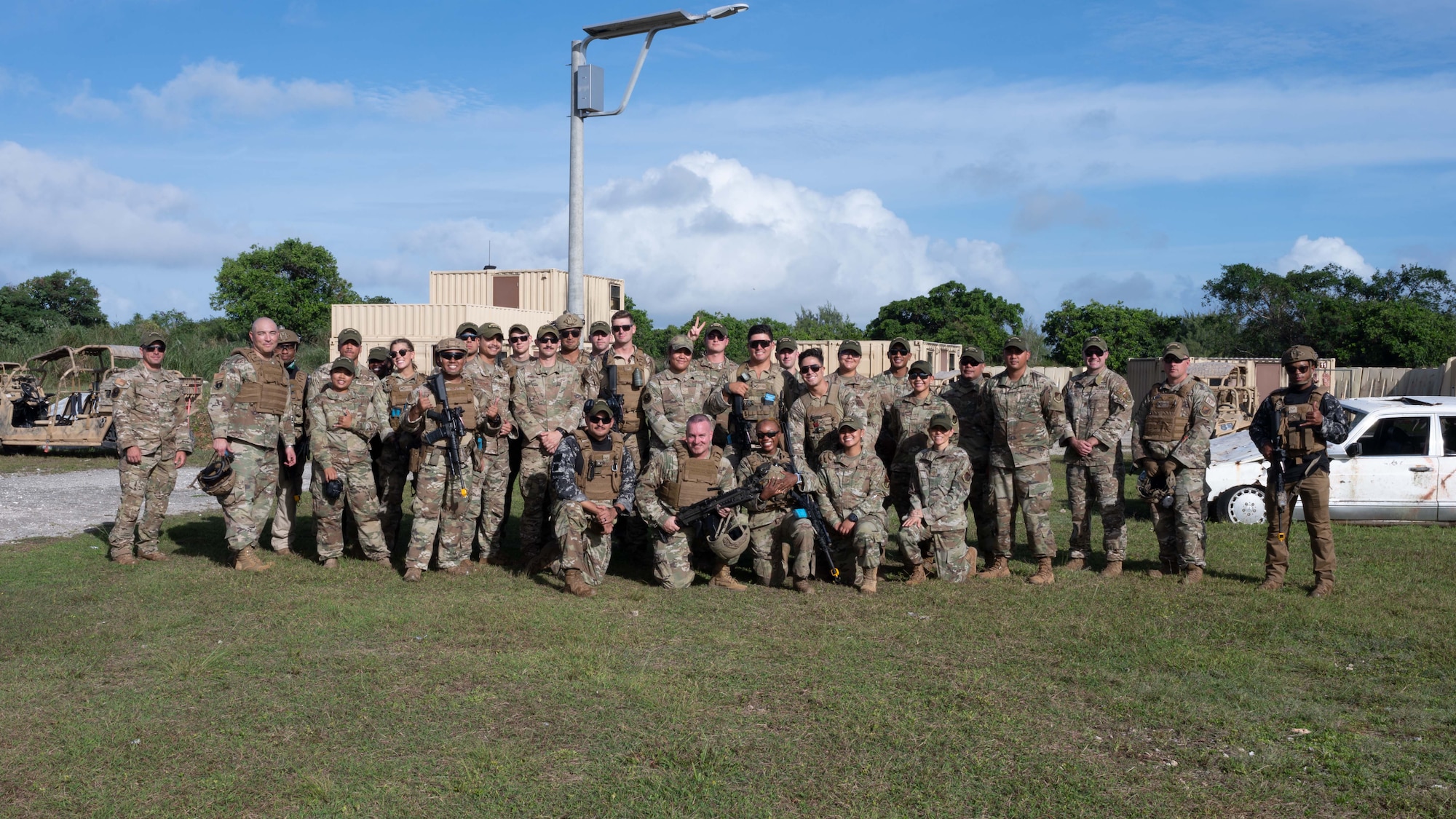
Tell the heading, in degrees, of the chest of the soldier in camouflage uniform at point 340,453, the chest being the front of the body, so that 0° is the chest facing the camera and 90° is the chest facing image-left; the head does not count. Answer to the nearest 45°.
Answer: approximately 0°

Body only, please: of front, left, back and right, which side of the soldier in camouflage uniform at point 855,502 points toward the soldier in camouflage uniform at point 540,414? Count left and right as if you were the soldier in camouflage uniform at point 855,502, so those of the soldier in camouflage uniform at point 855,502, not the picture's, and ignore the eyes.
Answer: right

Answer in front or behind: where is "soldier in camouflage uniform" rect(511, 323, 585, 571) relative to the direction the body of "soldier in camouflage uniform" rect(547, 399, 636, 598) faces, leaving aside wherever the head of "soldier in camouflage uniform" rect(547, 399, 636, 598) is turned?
behind

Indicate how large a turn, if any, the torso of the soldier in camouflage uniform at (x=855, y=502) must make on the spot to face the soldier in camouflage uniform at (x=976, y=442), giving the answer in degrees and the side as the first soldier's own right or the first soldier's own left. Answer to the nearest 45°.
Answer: approximately 135° to the first soldier's own left

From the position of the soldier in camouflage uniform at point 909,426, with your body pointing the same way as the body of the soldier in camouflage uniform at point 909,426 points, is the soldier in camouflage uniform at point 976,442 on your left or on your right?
on your left

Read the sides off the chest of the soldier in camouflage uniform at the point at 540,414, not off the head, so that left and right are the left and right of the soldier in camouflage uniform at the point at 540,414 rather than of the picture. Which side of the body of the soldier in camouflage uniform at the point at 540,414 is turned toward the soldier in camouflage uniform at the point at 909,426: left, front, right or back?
left

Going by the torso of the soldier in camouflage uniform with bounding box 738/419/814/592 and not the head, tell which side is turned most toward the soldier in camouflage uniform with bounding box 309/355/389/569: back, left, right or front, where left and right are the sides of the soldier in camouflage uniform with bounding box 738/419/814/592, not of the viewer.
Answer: right
